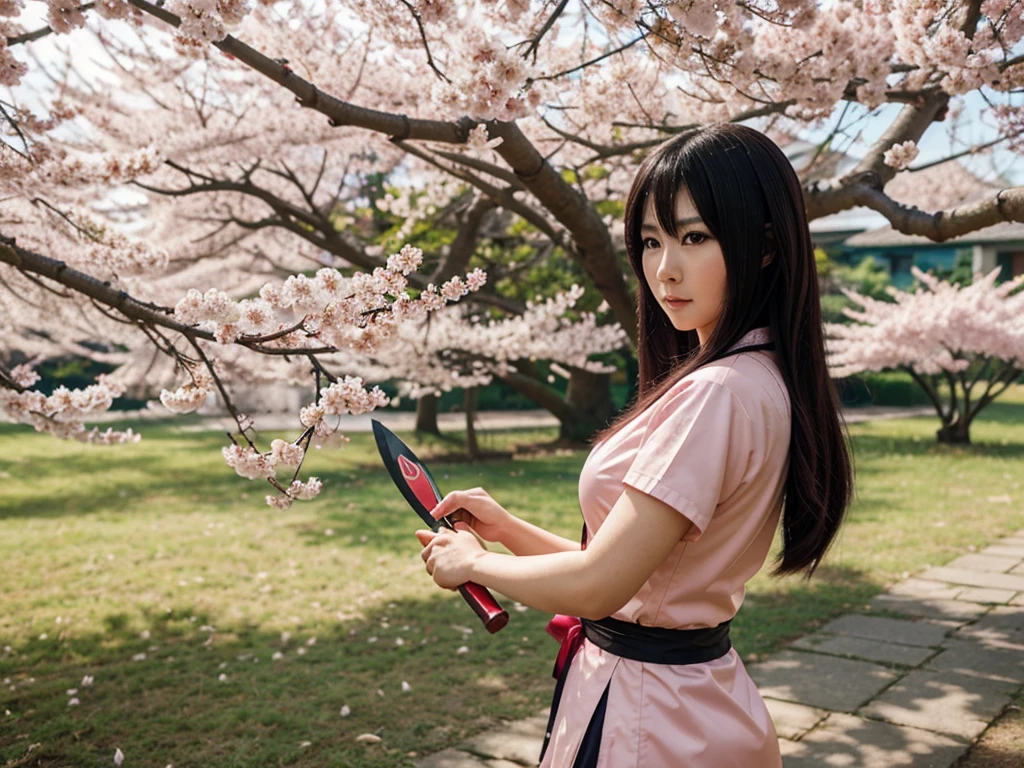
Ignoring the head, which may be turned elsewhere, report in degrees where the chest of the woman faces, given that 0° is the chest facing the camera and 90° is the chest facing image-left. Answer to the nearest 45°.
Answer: approximately 90°

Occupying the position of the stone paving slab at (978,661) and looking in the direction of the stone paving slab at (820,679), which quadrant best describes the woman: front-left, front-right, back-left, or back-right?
front-left

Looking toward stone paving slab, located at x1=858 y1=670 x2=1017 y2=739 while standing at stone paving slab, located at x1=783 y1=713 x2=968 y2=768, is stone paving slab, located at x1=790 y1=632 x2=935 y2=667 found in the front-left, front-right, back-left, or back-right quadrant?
front-left

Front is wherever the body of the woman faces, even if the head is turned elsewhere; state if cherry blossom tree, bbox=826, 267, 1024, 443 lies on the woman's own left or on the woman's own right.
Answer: on the woman's own right

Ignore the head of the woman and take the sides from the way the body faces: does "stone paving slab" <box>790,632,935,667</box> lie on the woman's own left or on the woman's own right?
on the woman's own right

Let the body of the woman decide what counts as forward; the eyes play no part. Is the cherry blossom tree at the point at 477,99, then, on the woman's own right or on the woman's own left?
on the woman's own right

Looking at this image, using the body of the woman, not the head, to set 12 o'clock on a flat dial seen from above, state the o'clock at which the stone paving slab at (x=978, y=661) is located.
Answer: The stone paving slab is roughly at 4 o'clock from the woman.

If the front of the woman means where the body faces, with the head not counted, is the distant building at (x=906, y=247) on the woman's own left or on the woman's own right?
on the woman's own right
